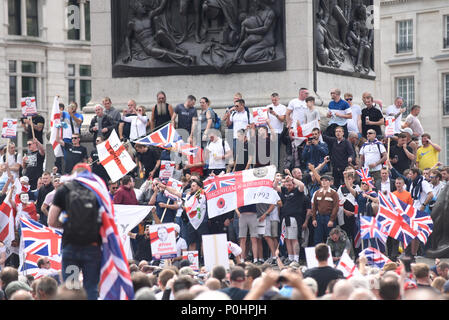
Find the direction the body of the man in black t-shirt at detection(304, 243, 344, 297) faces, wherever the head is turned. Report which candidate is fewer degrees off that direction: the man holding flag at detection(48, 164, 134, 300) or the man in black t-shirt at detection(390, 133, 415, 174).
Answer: the man in black t-shirt

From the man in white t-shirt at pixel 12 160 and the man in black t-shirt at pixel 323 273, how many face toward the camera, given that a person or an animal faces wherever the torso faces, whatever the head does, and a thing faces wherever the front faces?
1

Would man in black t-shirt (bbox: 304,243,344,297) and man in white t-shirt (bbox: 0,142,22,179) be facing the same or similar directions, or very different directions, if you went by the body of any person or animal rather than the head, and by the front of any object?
very different directions

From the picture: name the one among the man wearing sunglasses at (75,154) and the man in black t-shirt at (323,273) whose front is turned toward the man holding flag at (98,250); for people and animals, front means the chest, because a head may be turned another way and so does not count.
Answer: the man wearing sunglasses

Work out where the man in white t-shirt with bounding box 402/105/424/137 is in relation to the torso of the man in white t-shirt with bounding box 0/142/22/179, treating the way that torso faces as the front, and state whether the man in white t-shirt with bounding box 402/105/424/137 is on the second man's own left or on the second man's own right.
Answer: on the second man's own left

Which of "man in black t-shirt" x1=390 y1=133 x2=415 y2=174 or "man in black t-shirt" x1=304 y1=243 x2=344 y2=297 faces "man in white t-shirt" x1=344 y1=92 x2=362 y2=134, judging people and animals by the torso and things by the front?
"man in black t-shirt" x1=304 y1=243 x2=344 y2=297

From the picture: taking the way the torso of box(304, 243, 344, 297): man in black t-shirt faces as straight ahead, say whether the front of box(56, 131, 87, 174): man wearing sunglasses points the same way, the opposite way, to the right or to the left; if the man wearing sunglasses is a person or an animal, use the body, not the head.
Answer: the opposite way

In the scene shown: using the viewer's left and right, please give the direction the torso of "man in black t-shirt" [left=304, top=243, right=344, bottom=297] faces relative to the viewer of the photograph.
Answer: facing away from the viewer

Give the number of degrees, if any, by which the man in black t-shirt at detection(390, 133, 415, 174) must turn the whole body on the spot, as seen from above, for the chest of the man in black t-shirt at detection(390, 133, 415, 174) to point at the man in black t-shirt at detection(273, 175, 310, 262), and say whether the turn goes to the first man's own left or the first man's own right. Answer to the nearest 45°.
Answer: approximately 45° to the first man's own right
